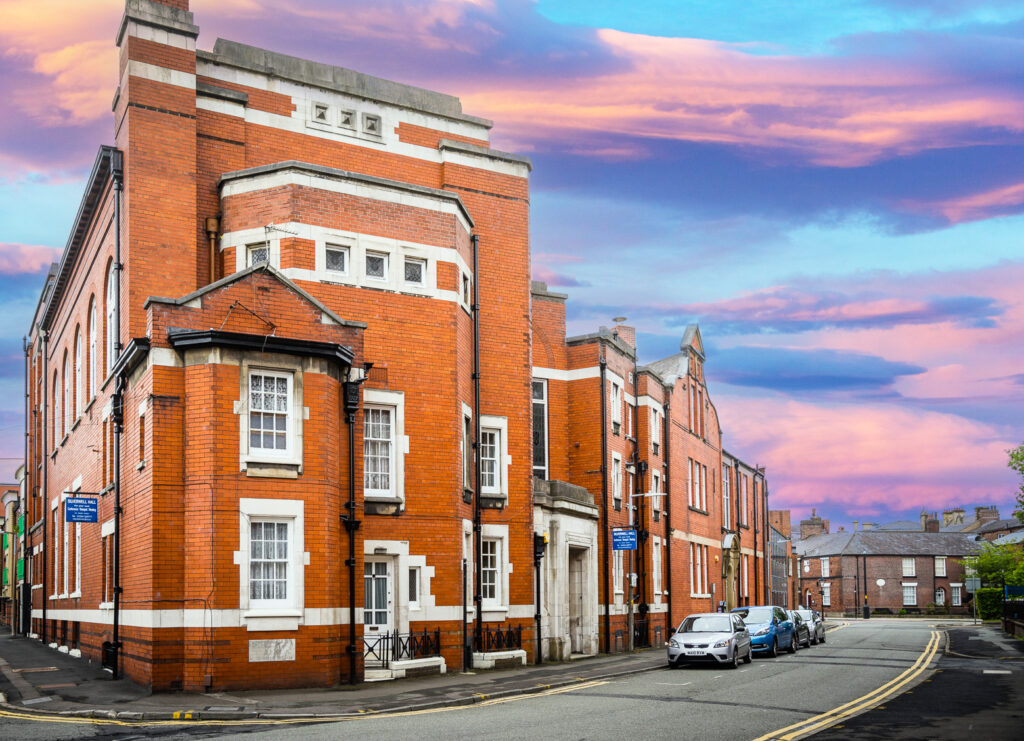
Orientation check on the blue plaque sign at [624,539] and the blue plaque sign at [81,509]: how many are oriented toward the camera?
2

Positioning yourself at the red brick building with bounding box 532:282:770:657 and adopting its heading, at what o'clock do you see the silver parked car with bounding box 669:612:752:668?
The silver parked car is roughly at 1 o'clock from the red brick building.

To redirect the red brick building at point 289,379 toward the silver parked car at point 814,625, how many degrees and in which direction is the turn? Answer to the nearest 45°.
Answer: approximately 90° to its left

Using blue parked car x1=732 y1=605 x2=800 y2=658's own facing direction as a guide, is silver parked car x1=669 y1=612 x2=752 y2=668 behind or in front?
in front

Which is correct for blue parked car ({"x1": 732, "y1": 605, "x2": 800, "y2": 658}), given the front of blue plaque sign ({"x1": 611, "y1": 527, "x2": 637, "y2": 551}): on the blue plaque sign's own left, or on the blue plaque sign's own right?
on the blue plaque sign's own left

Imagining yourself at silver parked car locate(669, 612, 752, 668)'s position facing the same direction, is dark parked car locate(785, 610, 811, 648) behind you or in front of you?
behind

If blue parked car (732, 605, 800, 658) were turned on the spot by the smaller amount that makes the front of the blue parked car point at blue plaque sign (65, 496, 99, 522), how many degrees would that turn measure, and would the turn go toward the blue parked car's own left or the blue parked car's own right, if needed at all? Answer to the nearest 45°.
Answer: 0° — it already faces it

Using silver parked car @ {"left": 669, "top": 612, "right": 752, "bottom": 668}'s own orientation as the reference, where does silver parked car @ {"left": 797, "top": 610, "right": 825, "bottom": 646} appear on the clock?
The silver parked car @ {"left": 797, "top": 610, "right": 825, "bottom": 646} is roughly at 5 o'clock from the silver parked car @ {"left": 669, "top": 612, "right": 752, "bottom": 668}.

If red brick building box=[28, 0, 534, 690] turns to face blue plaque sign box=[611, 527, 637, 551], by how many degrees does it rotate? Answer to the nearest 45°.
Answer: approximately 90° to its left

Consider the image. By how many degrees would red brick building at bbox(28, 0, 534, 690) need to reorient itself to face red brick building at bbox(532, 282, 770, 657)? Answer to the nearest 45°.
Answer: approximately 90° to its left

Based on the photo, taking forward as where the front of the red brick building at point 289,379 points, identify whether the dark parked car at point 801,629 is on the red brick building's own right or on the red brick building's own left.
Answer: on the red brick building's own left
